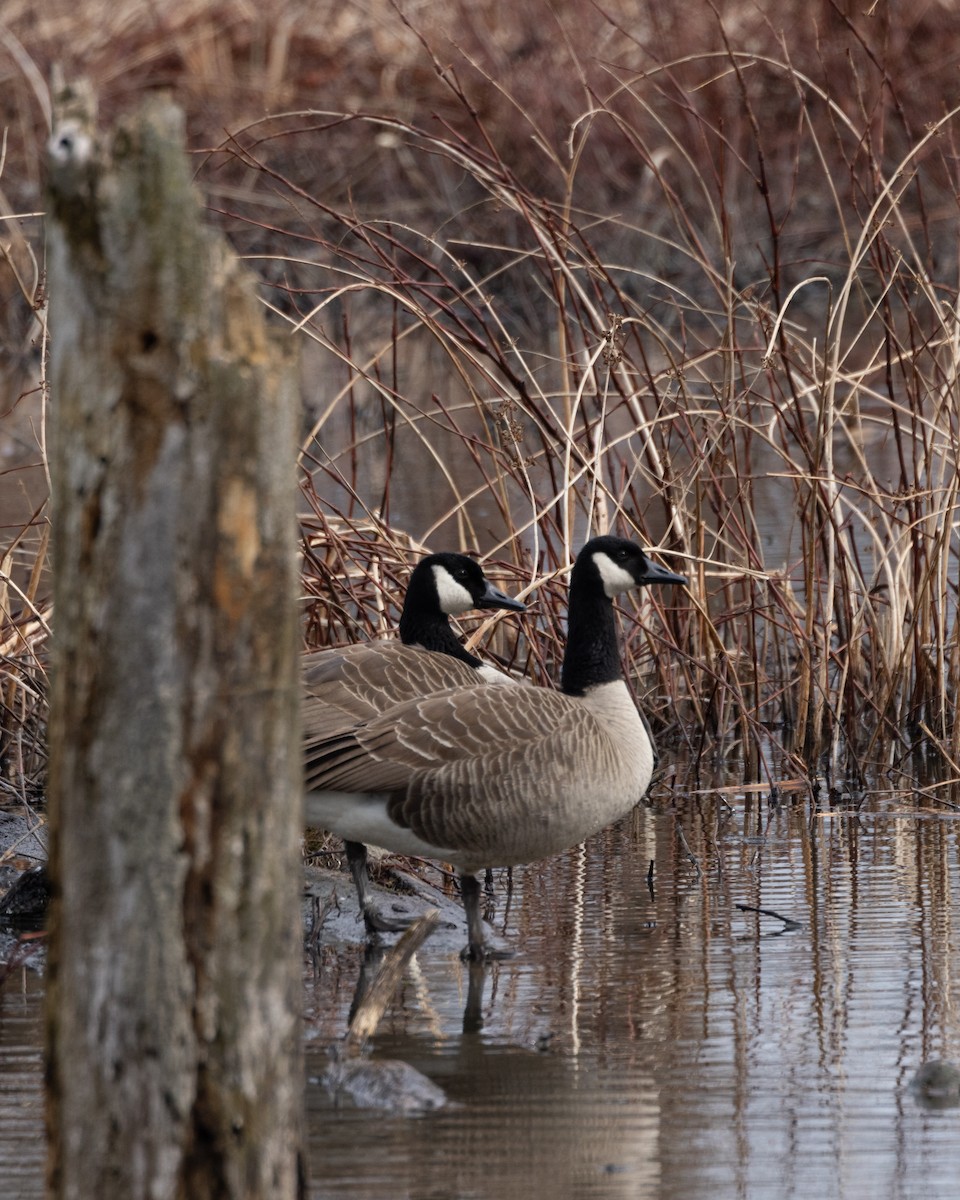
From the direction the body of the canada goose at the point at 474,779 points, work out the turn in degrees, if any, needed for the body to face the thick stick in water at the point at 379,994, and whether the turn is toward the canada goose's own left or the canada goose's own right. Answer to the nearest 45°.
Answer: approximately 90° to the canada goose's own right

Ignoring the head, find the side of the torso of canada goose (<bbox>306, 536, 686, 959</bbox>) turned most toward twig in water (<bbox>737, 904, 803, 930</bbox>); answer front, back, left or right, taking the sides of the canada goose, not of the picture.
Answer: front

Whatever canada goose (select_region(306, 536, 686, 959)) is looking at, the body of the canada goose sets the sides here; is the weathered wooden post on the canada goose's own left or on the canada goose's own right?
on the canada goose's own right

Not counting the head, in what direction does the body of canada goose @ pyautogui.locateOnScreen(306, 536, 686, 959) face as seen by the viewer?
to the viewer's right

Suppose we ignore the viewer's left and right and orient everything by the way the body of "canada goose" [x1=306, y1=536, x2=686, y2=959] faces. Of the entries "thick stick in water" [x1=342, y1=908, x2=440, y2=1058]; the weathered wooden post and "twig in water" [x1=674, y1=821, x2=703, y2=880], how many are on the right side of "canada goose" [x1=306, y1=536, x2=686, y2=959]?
2

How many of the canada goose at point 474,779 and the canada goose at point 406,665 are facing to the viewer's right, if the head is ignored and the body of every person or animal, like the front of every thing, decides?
2

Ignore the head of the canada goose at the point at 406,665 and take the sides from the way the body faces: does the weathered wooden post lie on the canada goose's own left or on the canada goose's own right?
on the canada goose's own right

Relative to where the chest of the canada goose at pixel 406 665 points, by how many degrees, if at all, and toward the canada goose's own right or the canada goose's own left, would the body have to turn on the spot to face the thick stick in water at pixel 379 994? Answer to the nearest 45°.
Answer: approximately 90° to the canada goose's own right

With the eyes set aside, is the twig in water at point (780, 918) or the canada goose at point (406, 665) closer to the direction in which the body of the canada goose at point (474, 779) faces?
the twig in water

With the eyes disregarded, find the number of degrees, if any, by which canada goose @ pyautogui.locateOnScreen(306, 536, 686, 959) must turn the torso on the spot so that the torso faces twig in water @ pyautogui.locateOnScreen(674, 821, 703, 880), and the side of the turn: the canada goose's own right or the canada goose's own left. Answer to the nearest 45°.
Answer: approximately 45° to the canada goose's own left

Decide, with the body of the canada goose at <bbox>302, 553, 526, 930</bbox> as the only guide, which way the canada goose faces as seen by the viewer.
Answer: to the viewer's right

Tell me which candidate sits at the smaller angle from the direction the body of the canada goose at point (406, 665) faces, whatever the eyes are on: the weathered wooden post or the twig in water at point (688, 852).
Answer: the twig in water

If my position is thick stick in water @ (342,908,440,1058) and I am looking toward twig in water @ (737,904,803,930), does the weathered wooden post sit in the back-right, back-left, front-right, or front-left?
back-right
